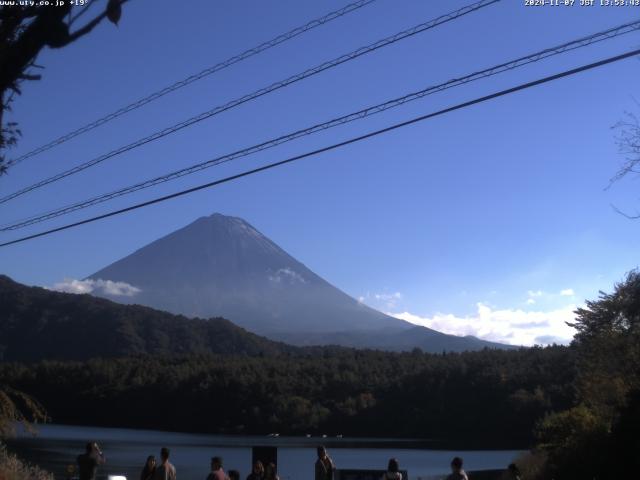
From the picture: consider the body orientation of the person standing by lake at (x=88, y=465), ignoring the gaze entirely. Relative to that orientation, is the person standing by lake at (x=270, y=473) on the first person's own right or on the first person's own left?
on the first person's own right

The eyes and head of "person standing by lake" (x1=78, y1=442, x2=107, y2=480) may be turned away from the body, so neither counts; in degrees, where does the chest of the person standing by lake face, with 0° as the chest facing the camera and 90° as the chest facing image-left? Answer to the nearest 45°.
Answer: approximately 225°

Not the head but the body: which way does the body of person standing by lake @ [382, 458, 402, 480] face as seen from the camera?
away from the camera

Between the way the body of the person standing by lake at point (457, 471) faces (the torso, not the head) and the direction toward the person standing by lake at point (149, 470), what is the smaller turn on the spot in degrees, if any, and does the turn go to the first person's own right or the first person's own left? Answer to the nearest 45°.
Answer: approximately 90° to the first person's own left

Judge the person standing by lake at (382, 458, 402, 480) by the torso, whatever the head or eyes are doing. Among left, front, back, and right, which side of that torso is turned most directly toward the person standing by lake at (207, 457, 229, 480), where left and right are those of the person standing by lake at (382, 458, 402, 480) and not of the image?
left

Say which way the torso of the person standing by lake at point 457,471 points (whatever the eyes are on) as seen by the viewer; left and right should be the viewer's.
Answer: facing away from the viewer

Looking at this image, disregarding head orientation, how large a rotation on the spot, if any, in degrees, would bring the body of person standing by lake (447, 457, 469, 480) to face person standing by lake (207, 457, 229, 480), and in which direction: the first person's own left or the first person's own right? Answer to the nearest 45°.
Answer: approximately 90° to the first person's own left

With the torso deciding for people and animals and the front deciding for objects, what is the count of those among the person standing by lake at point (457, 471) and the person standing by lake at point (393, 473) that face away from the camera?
2
